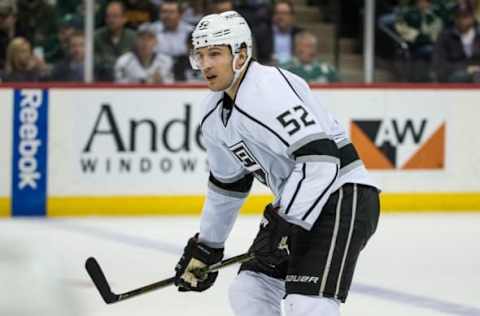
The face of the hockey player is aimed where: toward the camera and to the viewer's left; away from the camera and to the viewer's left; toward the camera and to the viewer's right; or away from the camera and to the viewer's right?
toward the camera and to the viewer's left

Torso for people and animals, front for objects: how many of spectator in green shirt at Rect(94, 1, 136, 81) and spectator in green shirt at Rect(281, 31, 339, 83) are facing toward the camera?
2

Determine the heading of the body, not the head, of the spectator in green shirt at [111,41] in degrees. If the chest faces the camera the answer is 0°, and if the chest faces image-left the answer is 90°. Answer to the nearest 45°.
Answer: approximately 0°

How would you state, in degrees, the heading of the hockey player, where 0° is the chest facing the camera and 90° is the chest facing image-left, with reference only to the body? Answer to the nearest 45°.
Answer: approximately 45°

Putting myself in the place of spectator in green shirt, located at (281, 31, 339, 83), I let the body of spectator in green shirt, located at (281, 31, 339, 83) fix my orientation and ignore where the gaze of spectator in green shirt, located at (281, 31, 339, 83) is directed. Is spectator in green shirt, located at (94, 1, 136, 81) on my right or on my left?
on my right

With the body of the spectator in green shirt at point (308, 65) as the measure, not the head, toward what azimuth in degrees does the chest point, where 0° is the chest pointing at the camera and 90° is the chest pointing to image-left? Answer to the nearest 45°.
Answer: approximately 0°

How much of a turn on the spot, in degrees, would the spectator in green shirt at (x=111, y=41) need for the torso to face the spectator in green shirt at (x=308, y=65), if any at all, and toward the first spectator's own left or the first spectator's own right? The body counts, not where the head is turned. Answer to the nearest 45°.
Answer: approximately 90° to the first spectator's own left

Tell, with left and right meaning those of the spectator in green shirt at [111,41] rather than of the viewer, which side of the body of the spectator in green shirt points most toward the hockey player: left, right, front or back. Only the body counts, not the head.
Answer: front
